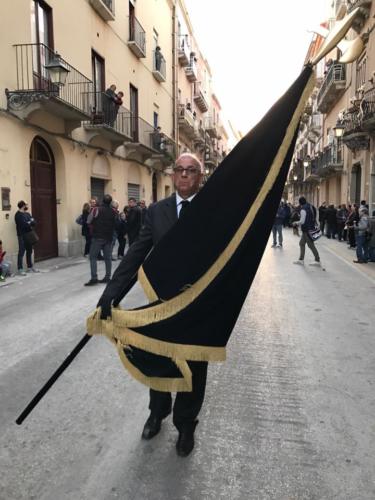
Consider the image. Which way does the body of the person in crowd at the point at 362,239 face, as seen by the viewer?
to the viewer's left

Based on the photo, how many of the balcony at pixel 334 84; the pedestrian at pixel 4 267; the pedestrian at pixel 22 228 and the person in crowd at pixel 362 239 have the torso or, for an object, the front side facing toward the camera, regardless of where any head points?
0

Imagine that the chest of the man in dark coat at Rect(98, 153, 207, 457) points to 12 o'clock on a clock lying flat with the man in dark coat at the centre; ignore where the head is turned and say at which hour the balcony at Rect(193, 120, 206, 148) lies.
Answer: The balcony is roughly at 6 o'clock from the man in dark coat.

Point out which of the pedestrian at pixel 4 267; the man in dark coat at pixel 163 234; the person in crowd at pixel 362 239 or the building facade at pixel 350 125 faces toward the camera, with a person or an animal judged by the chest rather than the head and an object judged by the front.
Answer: the man in dark coat

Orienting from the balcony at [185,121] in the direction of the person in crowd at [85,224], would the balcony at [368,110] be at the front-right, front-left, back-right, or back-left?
front-left

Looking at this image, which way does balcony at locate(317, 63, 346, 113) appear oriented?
to the viewer's left

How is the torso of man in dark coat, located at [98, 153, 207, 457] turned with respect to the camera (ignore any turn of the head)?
toward the camera

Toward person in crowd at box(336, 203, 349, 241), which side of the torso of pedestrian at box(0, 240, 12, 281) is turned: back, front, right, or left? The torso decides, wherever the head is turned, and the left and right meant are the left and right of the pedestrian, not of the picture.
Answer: front

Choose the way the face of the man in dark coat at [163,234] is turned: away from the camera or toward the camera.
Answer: toward the camera

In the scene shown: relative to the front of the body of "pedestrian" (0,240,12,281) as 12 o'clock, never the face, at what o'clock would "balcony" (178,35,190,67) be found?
The balcony is roughly at 10 o'clock from the pedestrian.

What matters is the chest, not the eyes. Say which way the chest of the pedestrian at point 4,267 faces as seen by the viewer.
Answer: to the viewer's right

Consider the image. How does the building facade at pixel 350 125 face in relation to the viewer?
to the viewer's left

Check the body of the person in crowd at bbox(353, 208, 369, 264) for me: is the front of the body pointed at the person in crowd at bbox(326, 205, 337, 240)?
no

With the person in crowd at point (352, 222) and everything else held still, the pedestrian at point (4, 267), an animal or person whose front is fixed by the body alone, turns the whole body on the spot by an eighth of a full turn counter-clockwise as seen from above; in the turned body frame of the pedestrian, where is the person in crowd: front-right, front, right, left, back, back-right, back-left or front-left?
front-right

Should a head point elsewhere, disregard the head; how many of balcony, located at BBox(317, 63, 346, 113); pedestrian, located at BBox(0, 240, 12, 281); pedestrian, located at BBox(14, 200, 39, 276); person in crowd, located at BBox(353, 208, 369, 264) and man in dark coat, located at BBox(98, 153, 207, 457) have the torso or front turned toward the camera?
1

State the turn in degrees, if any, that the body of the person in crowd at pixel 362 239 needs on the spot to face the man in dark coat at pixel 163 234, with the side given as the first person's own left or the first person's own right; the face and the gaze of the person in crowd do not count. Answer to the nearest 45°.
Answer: approximately 90° to the first person's own left

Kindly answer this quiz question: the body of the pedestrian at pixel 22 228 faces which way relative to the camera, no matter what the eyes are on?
to the viewer's right

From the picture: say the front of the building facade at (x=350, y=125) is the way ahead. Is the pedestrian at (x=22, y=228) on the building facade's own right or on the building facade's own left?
on the building facade's own left
